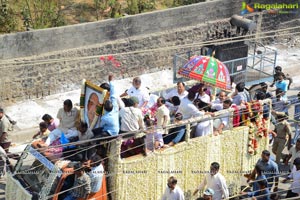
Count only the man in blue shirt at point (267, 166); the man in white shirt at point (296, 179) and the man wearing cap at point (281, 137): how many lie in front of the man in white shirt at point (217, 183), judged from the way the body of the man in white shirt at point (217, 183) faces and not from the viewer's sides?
0

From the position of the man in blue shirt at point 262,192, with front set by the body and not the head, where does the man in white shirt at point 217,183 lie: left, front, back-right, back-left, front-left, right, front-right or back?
front-left

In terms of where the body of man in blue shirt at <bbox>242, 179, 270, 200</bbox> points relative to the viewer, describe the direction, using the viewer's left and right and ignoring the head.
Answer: facing to the left of the viewer

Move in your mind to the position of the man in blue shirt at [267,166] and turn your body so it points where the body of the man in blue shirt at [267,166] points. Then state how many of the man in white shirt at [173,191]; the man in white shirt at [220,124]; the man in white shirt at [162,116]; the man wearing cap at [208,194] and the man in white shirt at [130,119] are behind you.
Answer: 0

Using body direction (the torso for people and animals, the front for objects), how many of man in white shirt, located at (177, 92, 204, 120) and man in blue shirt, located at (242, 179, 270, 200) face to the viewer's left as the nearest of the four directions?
1

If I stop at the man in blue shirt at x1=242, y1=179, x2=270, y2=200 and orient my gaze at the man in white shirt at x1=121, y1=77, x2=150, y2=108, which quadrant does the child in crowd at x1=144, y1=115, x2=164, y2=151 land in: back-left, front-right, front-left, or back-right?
front-left

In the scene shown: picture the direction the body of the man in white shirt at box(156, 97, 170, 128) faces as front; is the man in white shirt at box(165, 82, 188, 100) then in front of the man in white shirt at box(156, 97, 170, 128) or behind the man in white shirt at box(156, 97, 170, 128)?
behind
